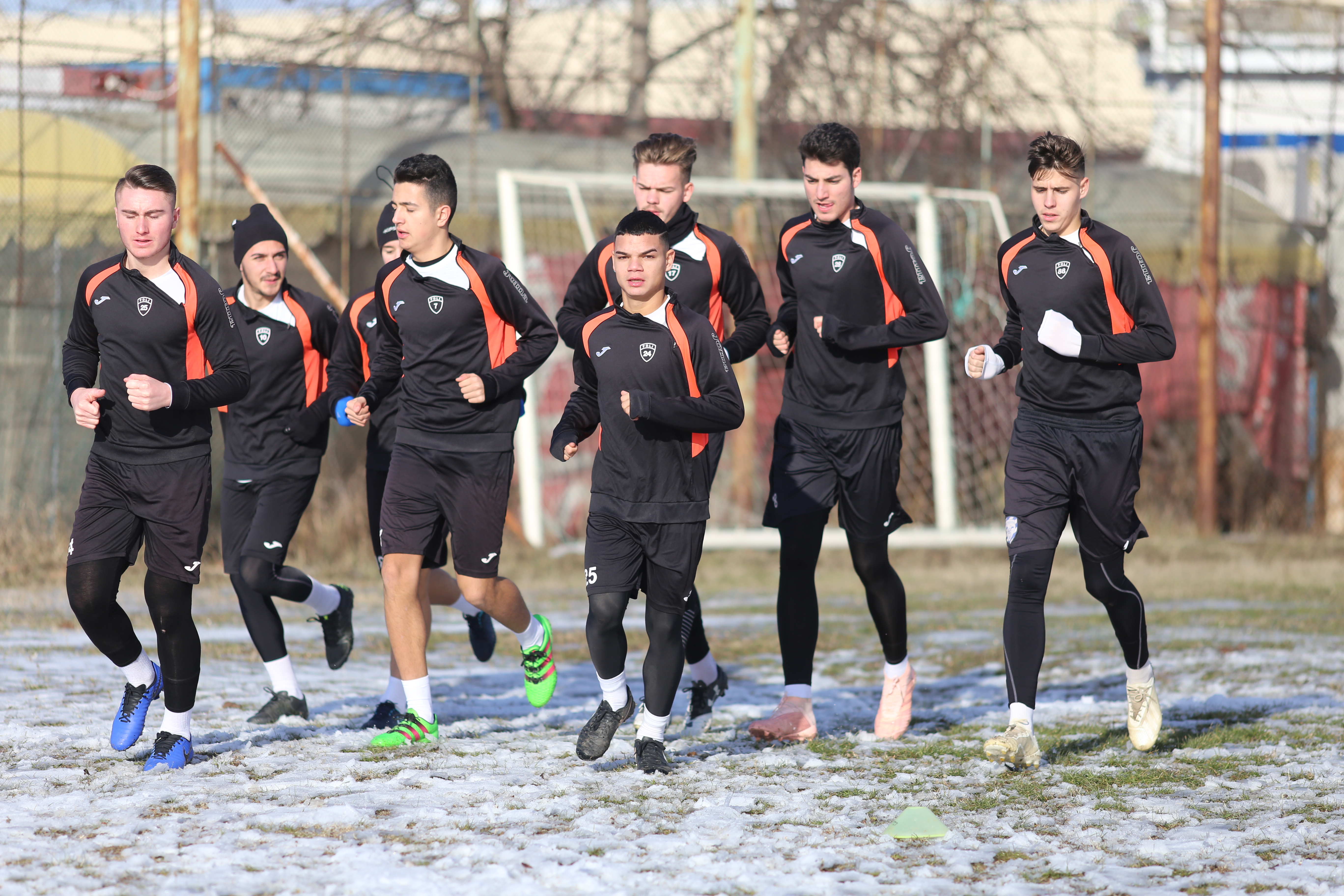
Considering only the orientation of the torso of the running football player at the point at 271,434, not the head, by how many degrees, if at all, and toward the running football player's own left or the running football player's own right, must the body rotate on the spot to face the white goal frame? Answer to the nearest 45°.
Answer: approximately 180°

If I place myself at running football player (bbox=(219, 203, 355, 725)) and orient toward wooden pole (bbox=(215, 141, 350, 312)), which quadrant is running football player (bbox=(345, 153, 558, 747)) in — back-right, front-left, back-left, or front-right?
back-right

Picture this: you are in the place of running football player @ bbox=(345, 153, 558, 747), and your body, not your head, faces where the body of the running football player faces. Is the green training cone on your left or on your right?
on your left

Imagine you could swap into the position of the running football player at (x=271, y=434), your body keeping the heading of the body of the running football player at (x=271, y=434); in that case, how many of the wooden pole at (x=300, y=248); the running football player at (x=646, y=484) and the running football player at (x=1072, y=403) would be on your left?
2

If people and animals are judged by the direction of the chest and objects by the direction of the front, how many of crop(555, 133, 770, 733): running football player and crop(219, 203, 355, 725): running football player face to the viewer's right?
0

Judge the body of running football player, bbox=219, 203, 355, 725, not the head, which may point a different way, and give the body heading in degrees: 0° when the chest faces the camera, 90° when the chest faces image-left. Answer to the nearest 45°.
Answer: approximately 45°

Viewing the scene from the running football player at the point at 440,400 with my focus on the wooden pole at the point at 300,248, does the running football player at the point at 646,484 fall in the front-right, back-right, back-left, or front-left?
back-right

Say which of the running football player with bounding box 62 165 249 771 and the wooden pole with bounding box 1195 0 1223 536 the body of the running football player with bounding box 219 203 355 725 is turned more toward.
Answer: the running football player

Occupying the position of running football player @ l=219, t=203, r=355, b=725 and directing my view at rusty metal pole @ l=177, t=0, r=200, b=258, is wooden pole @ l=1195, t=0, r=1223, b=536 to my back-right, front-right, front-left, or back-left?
front-right

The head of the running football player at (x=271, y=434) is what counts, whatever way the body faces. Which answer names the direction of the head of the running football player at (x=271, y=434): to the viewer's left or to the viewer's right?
to the viewer's right

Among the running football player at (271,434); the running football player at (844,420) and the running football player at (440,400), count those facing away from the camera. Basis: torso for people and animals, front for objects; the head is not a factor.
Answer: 0

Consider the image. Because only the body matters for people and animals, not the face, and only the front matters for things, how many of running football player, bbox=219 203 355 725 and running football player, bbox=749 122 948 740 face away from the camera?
0

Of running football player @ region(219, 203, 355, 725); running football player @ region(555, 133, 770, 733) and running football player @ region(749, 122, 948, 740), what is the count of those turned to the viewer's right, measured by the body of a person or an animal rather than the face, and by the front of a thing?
0

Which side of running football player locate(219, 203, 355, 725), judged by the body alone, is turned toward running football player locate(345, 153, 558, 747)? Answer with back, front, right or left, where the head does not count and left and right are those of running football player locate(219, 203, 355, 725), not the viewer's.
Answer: left

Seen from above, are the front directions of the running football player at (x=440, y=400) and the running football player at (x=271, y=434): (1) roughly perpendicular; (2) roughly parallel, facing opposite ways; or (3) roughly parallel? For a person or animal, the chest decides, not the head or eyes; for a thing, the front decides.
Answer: roughly parallel

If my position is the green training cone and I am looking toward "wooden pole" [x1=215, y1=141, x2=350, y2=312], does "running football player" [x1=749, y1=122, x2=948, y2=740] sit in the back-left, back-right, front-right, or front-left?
front-right
